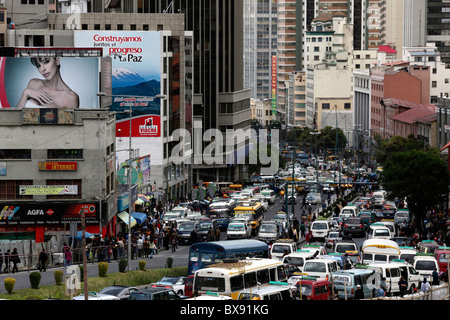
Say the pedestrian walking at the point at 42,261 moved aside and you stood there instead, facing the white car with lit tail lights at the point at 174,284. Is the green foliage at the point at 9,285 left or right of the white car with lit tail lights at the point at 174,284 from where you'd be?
right

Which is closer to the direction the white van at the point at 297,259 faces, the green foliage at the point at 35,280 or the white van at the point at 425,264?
the green foliage

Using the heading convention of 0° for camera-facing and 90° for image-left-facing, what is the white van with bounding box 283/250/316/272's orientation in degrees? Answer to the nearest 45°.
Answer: approximately 180°

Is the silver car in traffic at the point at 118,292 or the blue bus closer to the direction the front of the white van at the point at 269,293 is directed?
the silver car in traffic

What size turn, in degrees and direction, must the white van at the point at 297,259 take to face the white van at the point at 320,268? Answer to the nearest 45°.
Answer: approximately 45° to its left

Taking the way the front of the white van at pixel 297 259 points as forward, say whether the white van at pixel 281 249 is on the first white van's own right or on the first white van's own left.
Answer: on the first white van's own right
